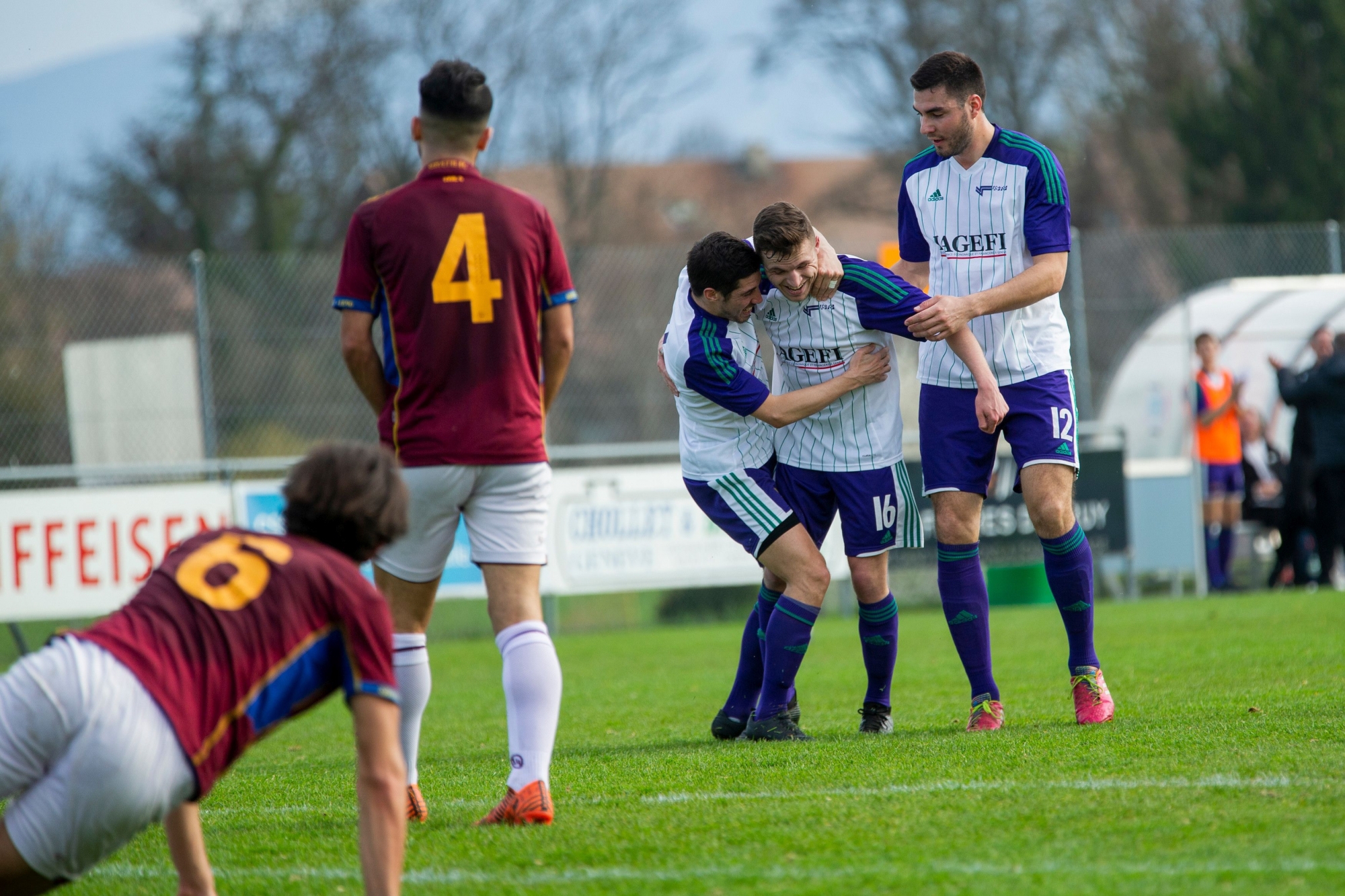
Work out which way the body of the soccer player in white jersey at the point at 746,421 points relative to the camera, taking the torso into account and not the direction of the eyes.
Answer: to the viewer's right

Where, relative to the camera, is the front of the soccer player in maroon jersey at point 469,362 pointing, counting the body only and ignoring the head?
away from the camera

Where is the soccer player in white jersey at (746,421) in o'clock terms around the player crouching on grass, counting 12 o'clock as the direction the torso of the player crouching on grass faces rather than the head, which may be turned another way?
The soccer player in white jersey is roughly at 12 o'clock from the player crouching on grass.

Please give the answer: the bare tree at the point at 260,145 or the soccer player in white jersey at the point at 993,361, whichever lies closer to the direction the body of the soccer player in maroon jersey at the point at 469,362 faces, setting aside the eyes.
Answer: the bare tree

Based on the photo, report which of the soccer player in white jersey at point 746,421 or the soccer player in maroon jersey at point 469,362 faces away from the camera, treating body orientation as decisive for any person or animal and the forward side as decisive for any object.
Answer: the soccer player in maroon jersey

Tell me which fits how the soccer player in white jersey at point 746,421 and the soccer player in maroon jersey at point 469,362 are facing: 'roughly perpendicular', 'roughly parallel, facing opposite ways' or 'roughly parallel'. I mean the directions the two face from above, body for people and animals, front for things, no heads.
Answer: roughly perpendicular

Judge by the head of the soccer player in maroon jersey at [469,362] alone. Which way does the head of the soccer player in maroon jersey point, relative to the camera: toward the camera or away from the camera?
away from the camera

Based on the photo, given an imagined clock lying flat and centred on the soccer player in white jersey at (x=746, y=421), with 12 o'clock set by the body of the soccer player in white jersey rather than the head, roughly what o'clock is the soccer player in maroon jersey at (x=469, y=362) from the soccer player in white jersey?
The soccer player in maroon jersey is roughly at 4 o'clock from the soccer player in white jersey.

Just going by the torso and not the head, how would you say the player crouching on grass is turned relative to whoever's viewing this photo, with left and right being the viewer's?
facing away from the viewer and to the right of the viewer

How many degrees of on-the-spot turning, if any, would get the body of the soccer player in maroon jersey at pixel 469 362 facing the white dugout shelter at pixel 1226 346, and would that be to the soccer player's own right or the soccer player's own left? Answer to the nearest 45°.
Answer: approximately 45° to the soccer player's own right

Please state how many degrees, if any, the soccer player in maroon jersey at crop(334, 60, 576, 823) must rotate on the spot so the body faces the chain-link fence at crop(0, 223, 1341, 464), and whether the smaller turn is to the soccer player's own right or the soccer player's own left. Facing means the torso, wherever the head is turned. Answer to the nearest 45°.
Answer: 0° — they already face it

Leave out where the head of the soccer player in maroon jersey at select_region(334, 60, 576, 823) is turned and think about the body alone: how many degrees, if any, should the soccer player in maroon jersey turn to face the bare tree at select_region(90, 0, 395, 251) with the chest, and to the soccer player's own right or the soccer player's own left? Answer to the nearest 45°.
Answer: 0° — they already face it

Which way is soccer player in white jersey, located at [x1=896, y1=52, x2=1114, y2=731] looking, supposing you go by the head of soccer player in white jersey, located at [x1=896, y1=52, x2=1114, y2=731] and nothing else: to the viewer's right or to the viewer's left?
to the viewer's left
